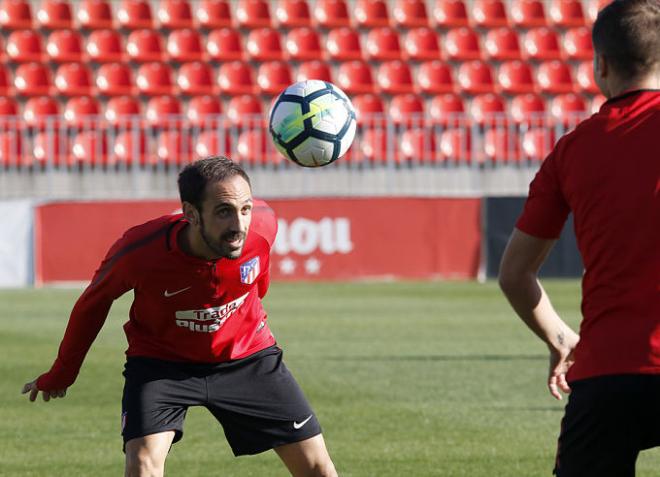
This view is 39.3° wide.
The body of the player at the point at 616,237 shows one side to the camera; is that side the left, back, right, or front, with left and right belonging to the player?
back

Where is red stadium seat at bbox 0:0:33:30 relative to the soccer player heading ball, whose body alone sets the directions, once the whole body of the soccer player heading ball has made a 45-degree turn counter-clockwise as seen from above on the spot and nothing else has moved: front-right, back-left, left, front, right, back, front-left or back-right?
left

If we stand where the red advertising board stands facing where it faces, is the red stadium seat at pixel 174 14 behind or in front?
behind

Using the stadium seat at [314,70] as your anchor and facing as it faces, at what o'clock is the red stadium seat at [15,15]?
The red stadium seat is roughly at 3 o'clock from the stadium seat.

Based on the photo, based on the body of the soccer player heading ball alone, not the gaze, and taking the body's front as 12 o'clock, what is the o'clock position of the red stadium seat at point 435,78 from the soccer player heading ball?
The red stadium seat is roughly at 8 o'clock from the soccer player heading ball.

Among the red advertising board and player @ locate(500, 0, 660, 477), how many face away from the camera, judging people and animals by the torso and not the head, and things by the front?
1

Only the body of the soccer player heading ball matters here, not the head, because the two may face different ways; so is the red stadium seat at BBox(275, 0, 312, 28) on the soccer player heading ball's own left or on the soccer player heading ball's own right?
on the soccer player heading ball's own left

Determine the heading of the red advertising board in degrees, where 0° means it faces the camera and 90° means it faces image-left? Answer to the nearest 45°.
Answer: approximately 0°

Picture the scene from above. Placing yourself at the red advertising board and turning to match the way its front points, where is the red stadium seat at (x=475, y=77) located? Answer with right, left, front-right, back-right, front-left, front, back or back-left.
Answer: back-left

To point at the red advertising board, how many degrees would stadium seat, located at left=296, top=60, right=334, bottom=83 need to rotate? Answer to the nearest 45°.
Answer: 0° — it already faces it

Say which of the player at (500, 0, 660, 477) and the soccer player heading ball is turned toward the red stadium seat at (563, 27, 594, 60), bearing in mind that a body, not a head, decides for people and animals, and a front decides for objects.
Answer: the player

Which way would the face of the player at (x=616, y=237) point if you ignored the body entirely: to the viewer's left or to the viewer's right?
to the viewer's left
